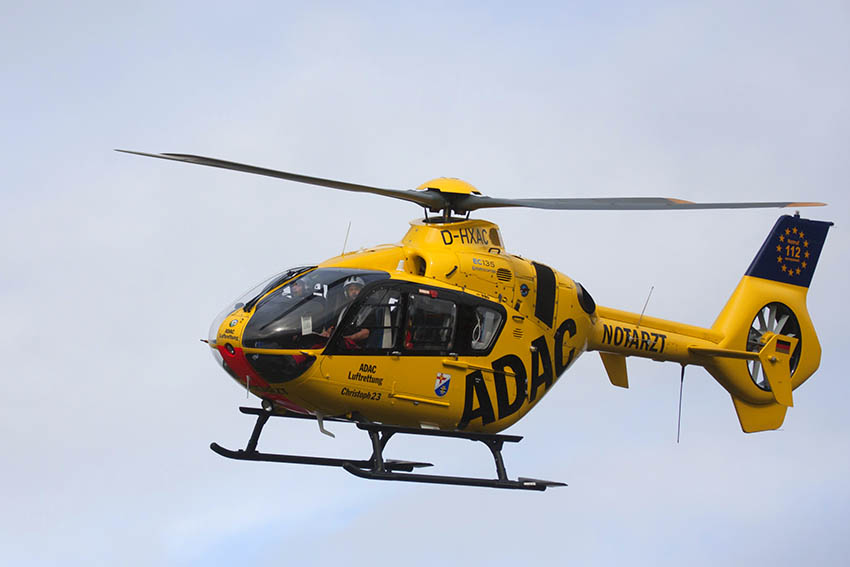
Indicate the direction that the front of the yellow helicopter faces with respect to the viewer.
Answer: facing the viewer and to the left of the viewer
